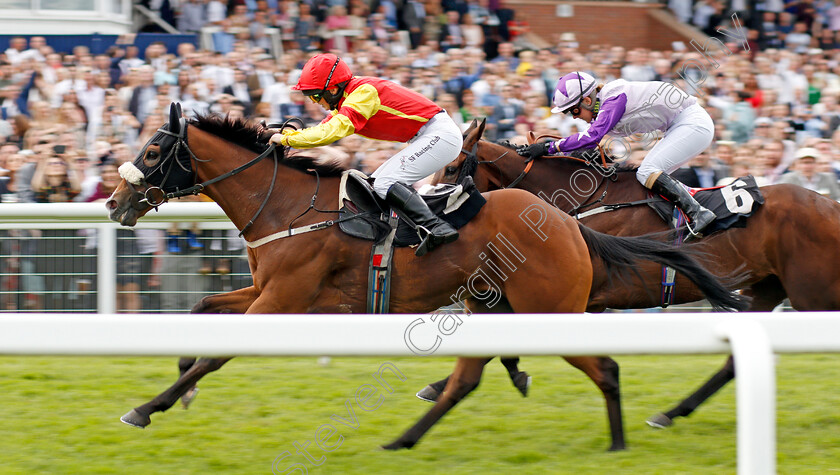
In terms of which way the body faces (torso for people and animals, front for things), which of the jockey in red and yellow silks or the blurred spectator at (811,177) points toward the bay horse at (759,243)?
the blurred spectator

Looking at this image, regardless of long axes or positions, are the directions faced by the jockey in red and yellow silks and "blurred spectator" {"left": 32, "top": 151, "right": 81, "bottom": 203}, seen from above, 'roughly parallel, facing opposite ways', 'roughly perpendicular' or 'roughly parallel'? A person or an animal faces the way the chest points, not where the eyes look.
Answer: roughly perpendicular

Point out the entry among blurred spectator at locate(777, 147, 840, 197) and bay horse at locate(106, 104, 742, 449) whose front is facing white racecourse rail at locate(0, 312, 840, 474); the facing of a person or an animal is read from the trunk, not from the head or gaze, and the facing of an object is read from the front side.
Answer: the blurred spectator

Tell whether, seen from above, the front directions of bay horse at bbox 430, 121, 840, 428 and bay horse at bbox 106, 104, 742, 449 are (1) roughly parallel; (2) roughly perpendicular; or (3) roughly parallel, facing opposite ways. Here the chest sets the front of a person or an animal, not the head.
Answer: roughly parallel

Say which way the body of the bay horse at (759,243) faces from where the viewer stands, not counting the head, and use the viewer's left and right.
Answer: facing to the left of the viewer

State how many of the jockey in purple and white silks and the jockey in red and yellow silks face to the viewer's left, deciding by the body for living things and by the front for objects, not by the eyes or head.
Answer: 2

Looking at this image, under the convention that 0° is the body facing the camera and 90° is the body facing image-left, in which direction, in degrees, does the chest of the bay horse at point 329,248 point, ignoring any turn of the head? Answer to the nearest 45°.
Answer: approximately 90°

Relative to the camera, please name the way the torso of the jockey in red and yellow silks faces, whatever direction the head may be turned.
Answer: to the viewer's left

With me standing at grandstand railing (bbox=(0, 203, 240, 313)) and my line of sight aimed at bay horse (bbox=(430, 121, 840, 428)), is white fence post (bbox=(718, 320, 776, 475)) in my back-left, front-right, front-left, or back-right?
front-right

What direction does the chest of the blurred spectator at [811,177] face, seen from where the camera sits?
toward the camera

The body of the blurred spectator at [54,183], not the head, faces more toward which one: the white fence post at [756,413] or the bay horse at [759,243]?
the white fence post

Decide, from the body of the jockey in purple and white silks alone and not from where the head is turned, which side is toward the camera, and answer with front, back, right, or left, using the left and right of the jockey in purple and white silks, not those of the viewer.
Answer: left

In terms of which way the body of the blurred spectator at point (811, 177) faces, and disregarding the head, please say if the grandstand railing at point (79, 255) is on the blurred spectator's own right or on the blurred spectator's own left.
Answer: on the blurred spectator's own right

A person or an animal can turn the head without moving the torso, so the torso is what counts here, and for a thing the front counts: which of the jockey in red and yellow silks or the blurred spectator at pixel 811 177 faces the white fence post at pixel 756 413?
the blurred spectator

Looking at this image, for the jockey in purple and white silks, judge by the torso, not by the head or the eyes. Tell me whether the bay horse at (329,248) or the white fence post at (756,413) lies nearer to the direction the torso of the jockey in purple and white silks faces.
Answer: the bay horse

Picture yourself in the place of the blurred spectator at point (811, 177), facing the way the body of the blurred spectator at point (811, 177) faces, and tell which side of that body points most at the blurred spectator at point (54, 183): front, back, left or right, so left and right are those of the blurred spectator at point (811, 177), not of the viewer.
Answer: right

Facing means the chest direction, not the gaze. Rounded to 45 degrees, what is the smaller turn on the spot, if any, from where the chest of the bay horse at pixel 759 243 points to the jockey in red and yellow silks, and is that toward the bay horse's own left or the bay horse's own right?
approximately 45° to the bay horse's own left

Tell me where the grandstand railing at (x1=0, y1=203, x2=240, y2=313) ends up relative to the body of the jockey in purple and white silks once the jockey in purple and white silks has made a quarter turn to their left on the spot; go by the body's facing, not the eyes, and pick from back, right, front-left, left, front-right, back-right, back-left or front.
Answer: right

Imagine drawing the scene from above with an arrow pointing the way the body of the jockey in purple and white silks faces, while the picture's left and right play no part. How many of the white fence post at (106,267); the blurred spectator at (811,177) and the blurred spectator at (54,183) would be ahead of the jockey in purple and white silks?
2

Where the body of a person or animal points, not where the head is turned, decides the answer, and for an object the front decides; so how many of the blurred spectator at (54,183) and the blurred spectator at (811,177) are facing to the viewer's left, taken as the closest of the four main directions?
0

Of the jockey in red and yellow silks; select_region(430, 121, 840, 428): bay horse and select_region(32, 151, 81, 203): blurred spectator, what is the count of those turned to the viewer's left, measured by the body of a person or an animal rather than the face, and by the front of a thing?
2

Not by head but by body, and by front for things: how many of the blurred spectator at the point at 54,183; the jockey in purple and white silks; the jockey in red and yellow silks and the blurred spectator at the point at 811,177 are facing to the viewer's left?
2
